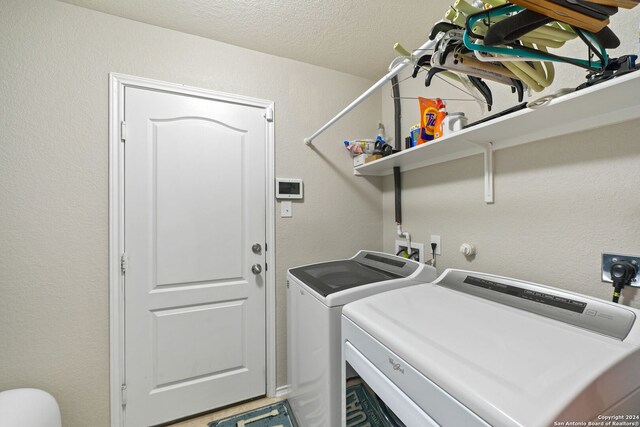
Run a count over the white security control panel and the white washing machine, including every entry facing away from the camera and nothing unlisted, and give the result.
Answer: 0

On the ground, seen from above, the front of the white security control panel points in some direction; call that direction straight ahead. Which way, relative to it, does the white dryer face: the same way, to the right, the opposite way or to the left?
to the right

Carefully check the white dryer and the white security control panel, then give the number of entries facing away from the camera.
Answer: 0

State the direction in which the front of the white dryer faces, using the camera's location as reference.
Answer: facing the viewer and to the left of the viewer

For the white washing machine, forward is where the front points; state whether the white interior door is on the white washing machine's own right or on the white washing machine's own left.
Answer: on the white washing machine's own right

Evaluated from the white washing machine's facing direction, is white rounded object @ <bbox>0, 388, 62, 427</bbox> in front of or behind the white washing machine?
in front

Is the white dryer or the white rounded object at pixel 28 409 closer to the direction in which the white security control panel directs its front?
the white dryer

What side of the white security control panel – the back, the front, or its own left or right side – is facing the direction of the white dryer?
front

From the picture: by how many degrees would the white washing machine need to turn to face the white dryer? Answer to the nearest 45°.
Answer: approximately 90° to its left

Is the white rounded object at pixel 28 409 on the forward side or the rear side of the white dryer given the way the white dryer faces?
on the forward side

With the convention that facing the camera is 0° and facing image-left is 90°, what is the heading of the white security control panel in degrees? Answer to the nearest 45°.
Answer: approximately 0°

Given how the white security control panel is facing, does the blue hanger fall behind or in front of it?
in front
